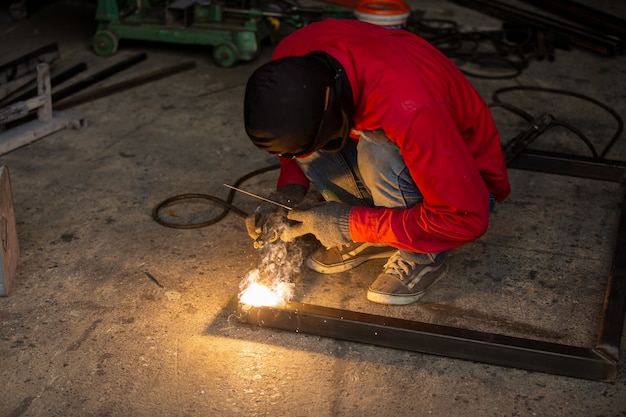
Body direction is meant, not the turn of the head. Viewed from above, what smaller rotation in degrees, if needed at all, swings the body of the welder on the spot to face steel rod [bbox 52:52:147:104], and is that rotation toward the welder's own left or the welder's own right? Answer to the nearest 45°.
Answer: approximately 90° to the welder's own right

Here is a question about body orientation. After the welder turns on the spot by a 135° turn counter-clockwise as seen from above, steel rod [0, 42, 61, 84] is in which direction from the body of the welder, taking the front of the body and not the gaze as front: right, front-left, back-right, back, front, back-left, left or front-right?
back-left

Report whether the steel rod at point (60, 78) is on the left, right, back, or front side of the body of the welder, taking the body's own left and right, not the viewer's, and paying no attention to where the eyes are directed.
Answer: right

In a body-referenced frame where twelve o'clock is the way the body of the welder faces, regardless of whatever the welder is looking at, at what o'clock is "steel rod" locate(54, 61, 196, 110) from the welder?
The steel rod is roughly at 3 o'clock from the welder.

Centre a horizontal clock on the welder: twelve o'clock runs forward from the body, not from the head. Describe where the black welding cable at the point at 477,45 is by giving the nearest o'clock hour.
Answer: The black welding cable is roughly at 5 o'clock from the welder.

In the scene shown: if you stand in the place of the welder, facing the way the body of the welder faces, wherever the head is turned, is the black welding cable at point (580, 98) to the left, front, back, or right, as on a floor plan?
back

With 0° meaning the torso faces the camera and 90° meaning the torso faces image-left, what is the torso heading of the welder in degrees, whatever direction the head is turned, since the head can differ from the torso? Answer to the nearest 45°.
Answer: approximately 45°

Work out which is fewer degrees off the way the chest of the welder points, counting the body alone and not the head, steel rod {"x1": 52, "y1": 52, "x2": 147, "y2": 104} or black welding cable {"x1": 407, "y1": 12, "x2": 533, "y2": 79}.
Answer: the steel rod
